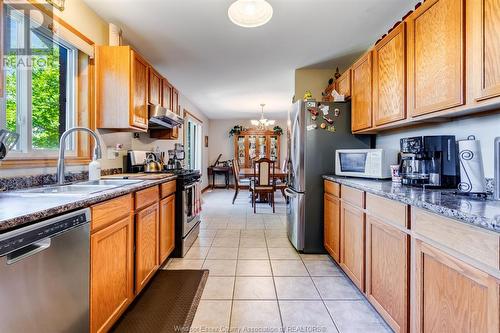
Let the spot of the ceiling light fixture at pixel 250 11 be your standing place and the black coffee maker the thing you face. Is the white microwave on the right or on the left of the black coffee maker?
left

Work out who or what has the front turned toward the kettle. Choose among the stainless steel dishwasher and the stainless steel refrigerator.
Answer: the stainless steel refrigerator

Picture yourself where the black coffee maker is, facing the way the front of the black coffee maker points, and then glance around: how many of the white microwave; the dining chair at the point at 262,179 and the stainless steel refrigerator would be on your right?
3

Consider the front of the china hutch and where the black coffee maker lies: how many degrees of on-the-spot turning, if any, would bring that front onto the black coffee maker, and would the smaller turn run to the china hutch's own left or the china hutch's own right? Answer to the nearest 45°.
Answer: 0° — it already faces it

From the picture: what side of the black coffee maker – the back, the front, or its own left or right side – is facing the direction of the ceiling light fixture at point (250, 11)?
front

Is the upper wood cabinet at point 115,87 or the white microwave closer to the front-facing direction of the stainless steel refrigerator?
the upper wood cabinet

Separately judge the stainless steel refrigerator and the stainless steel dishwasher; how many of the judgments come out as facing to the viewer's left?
1

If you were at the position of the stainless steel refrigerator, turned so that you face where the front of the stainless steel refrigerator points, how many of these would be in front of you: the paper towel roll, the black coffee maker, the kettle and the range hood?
2

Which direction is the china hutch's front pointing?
toward the camera

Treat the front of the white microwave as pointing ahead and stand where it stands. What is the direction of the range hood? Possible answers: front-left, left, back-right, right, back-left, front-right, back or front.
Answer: front-right

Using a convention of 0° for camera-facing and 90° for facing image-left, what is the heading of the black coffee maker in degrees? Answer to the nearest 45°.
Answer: approximately 45°

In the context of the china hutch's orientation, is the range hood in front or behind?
in front
